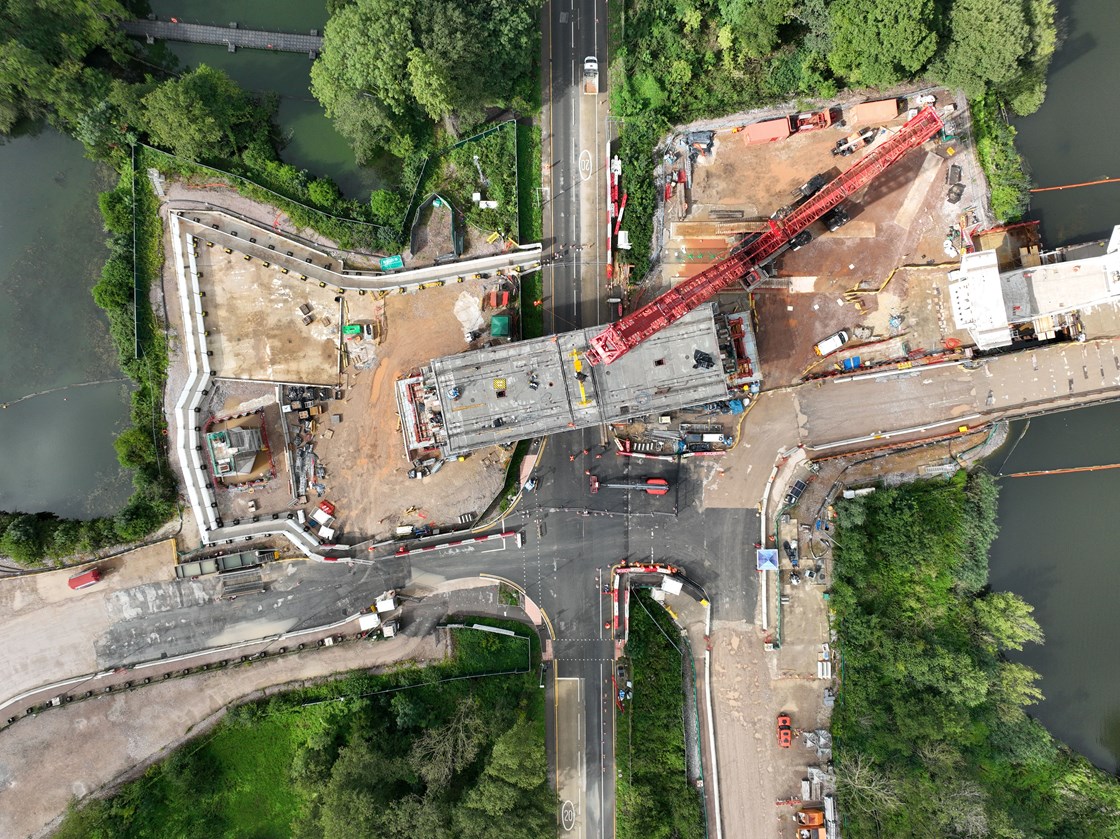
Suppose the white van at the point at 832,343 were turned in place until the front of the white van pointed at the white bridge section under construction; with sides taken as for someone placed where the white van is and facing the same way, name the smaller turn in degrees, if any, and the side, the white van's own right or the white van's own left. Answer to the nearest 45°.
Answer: approximately 45° to the white van's own right

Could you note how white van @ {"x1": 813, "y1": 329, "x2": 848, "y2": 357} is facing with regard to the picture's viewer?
facing away from the viewer and to the right of the viewer

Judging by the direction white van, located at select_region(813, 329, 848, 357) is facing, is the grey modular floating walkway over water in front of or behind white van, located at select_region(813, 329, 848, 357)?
behind

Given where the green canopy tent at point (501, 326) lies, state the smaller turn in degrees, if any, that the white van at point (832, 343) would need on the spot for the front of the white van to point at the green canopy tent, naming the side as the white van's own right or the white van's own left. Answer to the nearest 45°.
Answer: approximately 180°
